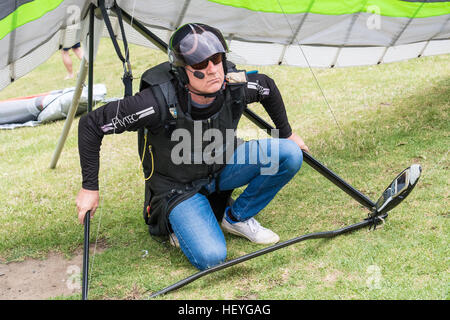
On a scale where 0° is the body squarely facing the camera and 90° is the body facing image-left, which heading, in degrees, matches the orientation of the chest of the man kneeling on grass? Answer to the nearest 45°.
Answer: approximately 315°

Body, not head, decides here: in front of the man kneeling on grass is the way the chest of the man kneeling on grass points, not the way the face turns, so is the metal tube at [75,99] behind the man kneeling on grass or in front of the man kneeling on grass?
behind

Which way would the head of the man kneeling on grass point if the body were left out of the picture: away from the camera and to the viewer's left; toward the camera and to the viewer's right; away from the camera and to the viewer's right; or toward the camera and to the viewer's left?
toward the camera and to the viewer's right
